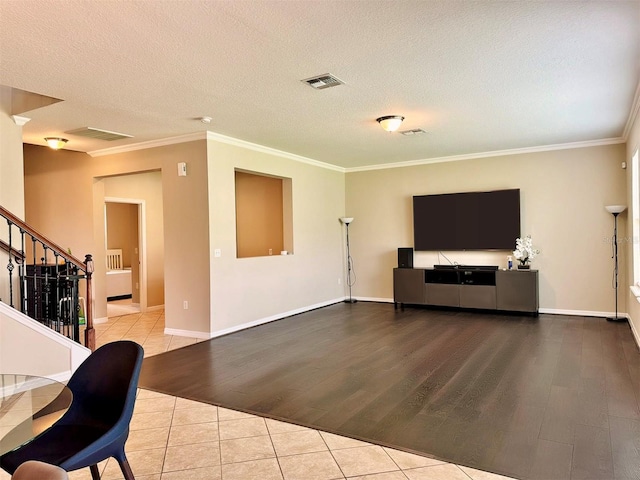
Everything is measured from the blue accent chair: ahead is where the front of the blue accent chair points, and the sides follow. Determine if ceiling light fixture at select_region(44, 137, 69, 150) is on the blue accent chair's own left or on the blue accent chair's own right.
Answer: on the blue accent chair's own right

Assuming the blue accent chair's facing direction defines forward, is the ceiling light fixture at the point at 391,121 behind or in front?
behind

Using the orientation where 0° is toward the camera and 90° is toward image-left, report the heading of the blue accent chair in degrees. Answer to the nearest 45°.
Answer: approximately 45°

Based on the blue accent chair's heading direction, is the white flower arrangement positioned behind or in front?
behind

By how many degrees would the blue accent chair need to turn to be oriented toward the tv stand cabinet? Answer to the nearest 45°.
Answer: approximately 180°

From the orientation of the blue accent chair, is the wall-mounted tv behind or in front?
behind
